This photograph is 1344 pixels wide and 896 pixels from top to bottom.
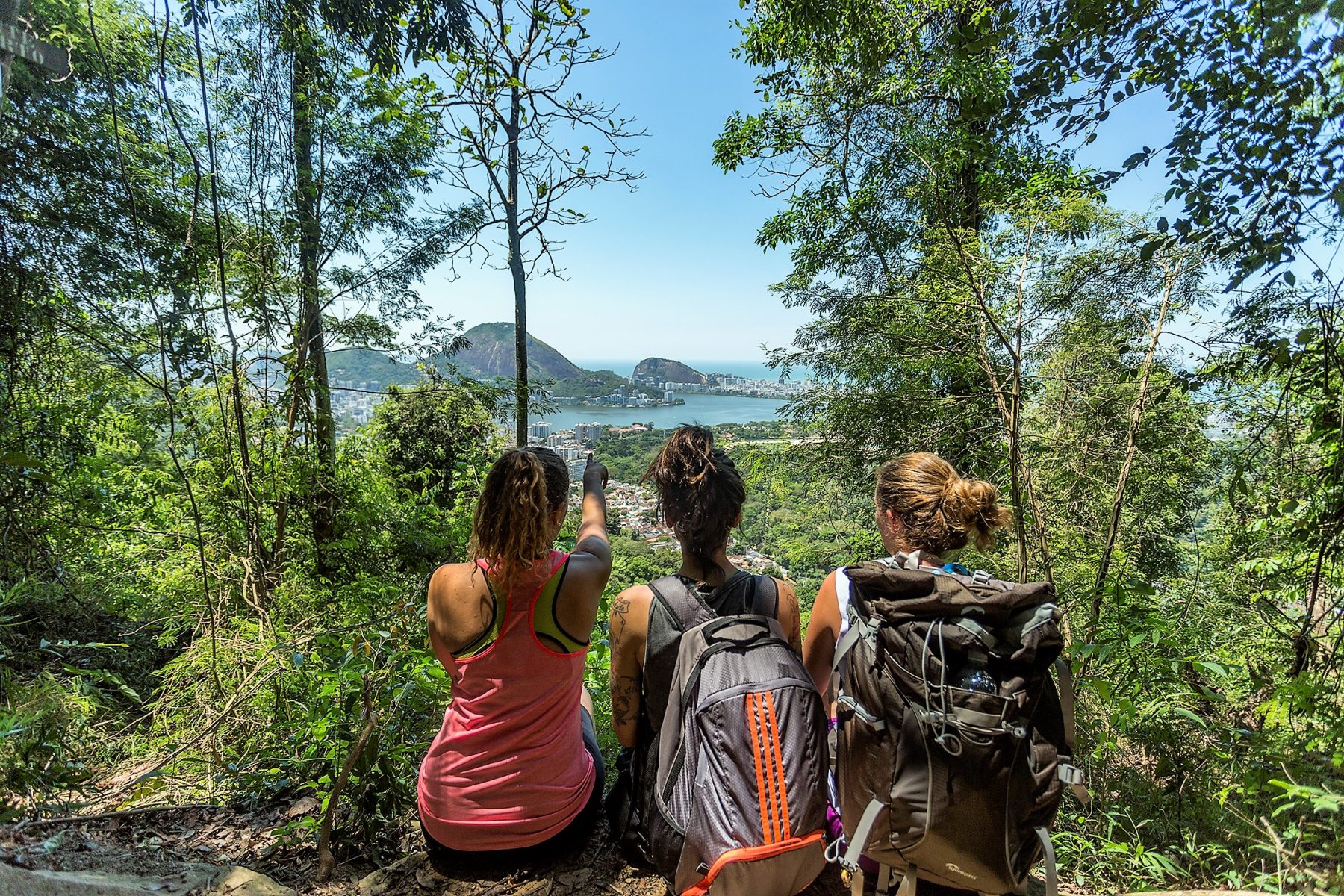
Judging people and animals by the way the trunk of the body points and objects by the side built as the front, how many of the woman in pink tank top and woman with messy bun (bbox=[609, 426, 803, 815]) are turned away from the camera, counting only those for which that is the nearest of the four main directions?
2

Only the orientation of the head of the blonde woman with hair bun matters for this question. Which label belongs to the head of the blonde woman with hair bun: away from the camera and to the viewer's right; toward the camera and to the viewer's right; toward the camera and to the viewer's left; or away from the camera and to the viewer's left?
away from the camera and to the viewer's left

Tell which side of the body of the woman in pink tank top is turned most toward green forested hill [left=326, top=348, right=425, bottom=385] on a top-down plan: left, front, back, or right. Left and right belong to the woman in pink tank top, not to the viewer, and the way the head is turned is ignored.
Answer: front

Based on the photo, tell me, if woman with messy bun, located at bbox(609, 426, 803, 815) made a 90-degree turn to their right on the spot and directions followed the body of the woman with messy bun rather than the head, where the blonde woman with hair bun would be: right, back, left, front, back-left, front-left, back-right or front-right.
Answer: front

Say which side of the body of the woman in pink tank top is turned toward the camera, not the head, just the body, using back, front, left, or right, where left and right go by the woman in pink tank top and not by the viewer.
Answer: back

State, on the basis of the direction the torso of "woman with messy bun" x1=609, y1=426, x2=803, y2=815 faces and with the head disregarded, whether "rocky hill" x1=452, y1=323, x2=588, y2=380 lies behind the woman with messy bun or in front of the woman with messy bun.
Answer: in front

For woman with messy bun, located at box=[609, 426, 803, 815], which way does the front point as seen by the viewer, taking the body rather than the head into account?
away from the camera

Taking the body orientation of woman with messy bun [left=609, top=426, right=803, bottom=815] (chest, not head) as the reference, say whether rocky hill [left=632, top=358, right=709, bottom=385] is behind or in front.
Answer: in front

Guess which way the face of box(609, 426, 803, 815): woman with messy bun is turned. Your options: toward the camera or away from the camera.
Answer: away from the camera
